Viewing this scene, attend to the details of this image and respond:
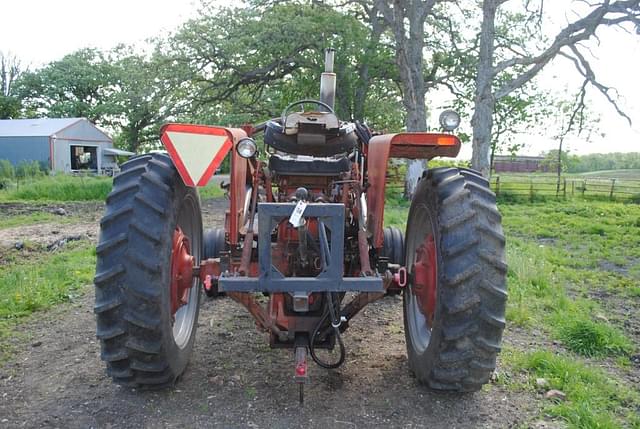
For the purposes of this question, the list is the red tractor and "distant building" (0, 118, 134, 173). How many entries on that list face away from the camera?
1

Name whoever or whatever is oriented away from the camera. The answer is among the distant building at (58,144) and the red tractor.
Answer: the red tractor

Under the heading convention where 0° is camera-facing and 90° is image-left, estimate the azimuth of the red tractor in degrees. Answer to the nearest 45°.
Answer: approximately 180°

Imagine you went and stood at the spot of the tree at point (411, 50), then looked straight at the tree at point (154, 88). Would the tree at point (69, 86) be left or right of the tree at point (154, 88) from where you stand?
right

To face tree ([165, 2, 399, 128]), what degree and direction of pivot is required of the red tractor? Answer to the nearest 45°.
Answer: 0° — it already faces it

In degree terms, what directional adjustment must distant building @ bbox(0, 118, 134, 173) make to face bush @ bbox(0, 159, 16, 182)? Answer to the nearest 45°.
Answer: approximately 45° to its right

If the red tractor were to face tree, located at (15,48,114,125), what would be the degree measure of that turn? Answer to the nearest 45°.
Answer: approximately 45° to its left

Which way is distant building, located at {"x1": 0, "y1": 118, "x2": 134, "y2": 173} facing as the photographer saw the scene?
facing the viewer and to the right of the viewer

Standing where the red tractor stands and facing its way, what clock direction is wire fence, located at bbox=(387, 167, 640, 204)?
The wire fence is roughly at 1 o'clock from the red tractor.

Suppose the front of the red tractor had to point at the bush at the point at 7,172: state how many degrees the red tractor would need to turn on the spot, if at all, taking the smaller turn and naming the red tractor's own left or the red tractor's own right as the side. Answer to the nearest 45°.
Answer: approximately 45° to the red tractor's own left
